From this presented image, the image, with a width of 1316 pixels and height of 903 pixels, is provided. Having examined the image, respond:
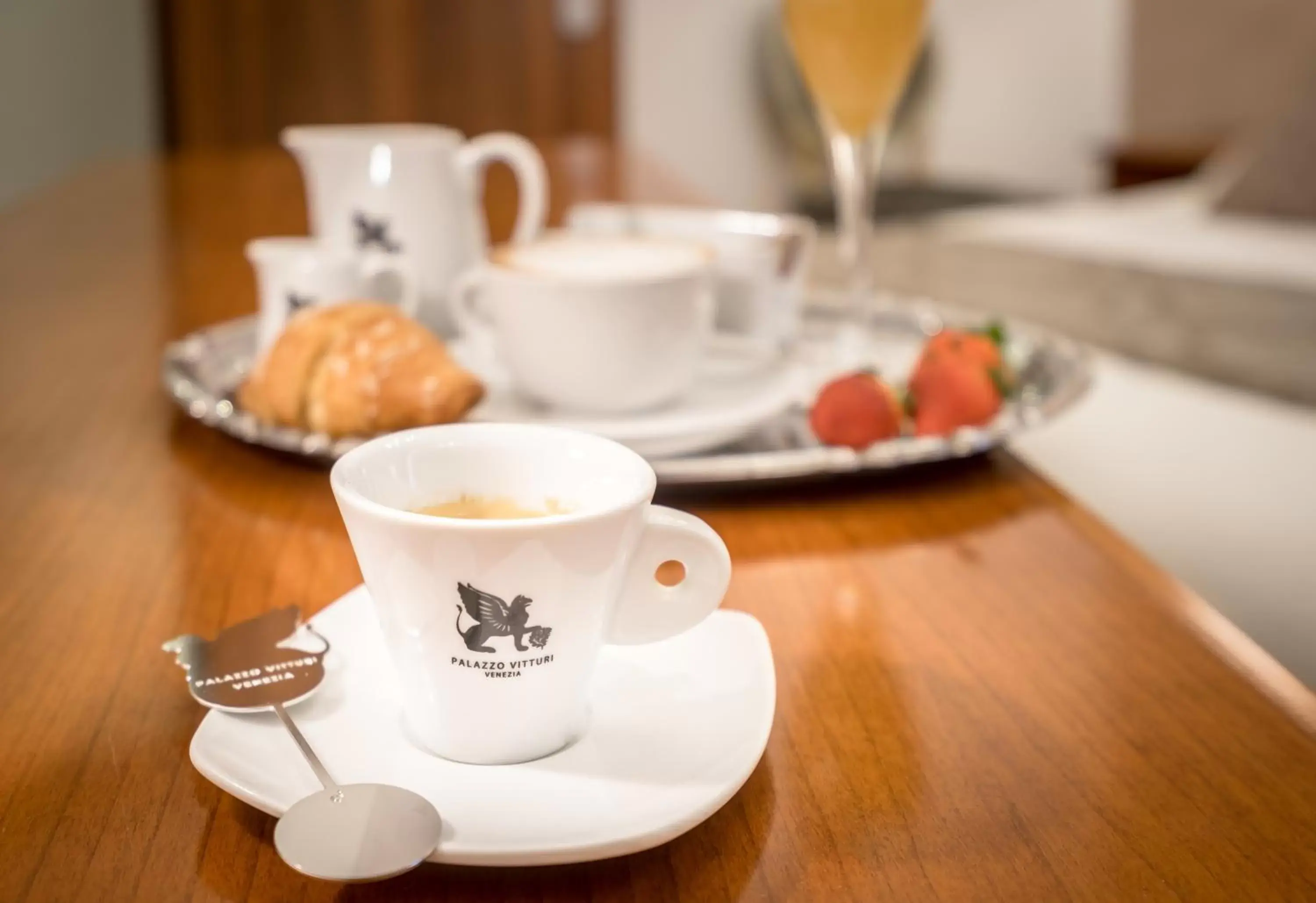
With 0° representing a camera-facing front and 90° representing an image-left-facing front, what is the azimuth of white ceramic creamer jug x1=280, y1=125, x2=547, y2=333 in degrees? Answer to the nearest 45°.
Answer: approximately 90°

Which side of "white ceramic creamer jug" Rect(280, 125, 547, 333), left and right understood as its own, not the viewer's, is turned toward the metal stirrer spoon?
left

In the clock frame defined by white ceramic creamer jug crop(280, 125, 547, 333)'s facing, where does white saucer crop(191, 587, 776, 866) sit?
The white saucer is roughly at 9 o'clock from the white ceramic creamer jug.

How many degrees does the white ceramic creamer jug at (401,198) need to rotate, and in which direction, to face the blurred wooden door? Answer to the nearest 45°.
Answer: approximately 90° to its right
